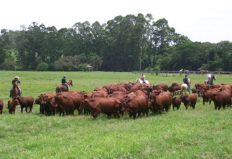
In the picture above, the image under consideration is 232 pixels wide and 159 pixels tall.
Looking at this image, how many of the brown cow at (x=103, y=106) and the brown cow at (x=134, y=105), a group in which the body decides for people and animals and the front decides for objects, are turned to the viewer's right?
0

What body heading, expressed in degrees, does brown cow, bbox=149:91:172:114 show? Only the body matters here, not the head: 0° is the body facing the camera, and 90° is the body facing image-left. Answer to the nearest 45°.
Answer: approximately 45°

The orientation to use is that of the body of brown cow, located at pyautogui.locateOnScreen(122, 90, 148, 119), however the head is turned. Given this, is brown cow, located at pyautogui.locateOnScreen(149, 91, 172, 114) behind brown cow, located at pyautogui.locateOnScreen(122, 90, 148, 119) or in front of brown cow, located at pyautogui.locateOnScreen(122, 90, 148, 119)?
behind

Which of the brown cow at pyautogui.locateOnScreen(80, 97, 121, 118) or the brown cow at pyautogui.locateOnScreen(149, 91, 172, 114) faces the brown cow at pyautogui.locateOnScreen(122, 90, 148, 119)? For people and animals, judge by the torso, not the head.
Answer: the brown cow at pyautogui.locateOnScreen(149, 91, 172, 114)

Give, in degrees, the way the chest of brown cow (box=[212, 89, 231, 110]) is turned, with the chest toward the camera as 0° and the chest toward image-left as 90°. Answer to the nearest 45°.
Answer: approximately 45°

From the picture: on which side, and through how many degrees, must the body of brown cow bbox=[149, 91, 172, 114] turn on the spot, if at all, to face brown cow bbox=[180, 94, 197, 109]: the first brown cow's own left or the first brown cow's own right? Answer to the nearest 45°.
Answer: approximately 180°

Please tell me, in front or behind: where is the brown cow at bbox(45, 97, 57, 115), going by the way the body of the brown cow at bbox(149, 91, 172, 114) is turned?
in front

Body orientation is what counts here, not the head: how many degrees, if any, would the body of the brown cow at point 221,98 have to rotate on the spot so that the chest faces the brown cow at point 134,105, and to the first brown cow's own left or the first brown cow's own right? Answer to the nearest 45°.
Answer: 0° — it already faces it

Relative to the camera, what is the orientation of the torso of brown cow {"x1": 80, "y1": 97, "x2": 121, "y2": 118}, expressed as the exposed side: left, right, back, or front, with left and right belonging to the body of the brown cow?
left

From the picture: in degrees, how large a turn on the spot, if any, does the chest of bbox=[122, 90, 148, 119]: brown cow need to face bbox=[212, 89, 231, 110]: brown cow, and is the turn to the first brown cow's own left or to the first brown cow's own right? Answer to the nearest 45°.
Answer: approximately 135° to the first brown cow's own left

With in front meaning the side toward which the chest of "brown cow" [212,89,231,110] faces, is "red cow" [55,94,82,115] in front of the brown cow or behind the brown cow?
in front

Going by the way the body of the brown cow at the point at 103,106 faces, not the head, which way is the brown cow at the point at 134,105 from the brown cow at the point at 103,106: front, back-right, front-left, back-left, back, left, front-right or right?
back

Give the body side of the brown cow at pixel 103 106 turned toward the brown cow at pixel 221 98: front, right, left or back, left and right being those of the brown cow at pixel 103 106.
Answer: back

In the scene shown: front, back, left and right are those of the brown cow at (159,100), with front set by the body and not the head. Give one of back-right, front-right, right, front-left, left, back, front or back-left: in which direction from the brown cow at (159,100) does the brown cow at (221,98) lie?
back-left
